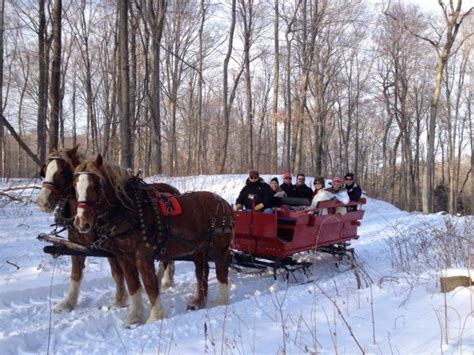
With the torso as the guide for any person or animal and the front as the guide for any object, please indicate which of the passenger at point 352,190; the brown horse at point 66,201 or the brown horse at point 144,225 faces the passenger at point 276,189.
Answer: the passenger at point 352,190

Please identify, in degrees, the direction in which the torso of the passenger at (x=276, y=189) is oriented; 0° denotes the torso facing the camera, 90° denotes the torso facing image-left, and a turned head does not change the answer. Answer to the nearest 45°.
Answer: approximately 45°

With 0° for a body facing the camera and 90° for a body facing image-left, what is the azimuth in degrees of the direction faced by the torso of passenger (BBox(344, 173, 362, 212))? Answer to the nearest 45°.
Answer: approximately 45°

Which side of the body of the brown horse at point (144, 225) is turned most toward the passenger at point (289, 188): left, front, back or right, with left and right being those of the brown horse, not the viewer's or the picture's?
back

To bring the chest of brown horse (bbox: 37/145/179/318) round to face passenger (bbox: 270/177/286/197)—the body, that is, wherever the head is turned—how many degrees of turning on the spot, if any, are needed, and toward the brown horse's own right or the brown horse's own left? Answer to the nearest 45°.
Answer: approximately 180°

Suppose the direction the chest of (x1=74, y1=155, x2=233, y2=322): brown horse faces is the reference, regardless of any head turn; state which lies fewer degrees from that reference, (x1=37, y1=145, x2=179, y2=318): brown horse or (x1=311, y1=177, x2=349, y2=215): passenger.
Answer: the brown horse

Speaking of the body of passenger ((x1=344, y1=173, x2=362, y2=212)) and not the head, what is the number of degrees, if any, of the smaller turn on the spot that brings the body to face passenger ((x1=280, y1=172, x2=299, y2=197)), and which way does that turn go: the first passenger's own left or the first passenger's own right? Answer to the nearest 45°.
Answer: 0° — they already face them
